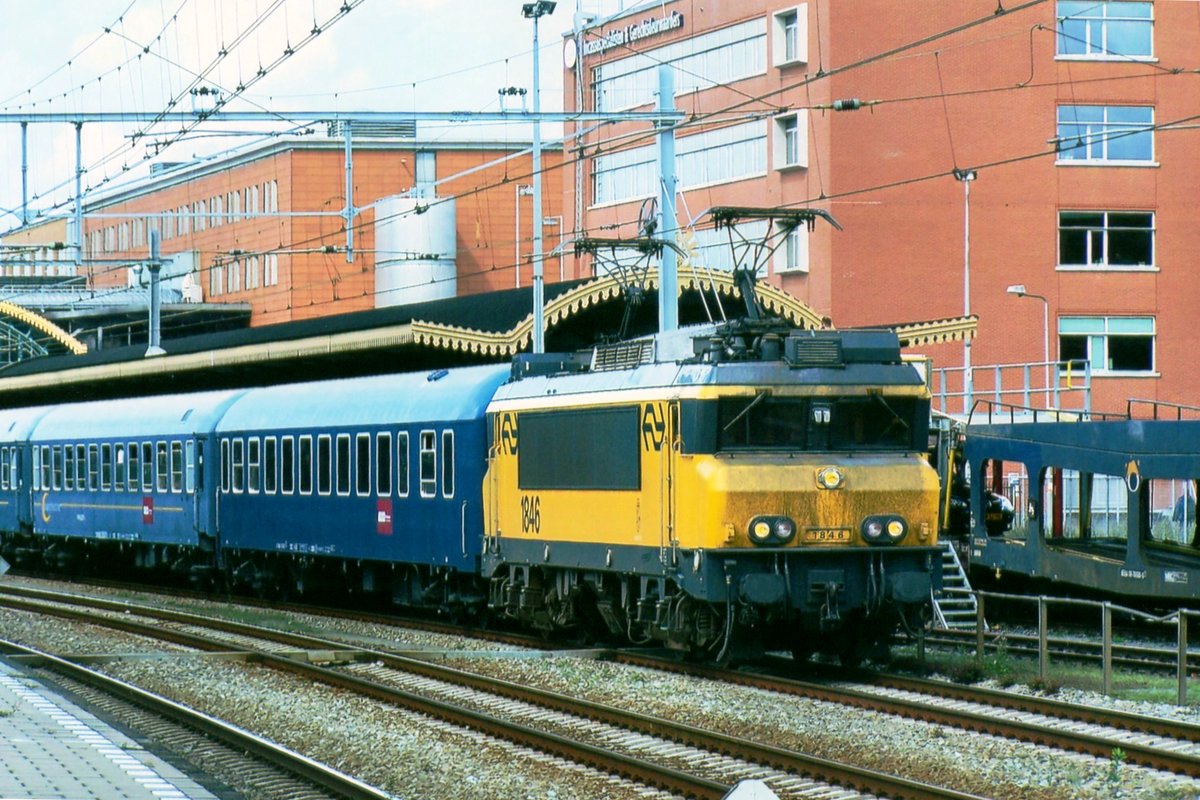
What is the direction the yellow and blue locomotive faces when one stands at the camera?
facing the viewer and to the right of the viewer

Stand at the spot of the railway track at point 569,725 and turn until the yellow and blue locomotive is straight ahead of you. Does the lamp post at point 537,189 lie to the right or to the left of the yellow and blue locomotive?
left

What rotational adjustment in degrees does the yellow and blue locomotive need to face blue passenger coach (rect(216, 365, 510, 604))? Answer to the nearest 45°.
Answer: approximately 180°

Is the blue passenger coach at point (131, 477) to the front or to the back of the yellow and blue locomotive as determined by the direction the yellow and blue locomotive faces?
to the back

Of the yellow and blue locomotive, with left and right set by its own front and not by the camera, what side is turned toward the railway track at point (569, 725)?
right

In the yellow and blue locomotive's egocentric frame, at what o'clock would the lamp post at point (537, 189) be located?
The lamp post is roughly at 7 o'clock from the yellow and blue locomotive.

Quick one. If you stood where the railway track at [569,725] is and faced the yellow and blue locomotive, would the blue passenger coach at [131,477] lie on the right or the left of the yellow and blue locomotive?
left

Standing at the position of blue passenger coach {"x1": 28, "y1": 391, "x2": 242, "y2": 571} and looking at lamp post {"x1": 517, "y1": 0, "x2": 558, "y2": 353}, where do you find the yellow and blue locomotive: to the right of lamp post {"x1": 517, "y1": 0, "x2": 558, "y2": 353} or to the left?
right
